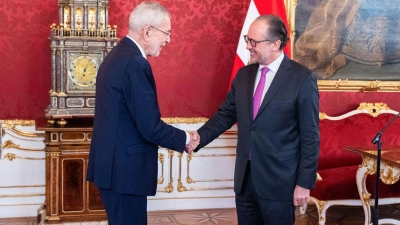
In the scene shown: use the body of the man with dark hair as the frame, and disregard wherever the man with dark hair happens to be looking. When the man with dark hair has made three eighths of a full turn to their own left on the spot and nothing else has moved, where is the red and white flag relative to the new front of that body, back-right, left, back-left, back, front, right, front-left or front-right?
left

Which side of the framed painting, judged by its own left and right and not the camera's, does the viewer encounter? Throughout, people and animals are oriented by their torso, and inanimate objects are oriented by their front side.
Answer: front

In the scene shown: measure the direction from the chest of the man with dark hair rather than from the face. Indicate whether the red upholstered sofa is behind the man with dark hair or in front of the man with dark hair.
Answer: behind

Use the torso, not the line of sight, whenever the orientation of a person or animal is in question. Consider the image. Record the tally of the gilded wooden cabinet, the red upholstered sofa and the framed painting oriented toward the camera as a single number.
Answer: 3

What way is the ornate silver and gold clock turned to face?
toward the camera

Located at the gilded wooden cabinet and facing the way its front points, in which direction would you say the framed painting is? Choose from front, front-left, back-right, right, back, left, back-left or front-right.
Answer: left

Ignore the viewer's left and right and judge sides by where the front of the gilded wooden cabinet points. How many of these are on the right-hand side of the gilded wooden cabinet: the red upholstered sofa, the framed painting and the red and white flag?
0

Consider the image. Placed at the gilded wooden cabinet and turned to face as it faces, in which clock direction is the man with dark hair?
The man with dark hair is roughly at 11 o'clock from the gilded wooden cabinet.

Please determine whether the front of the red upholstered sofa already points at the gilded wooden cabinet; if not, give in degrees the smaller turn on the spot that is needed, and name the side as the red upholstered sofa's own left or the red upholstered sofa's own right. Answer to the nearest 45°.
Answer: approximately 45° to the red upholstered sofa's own right

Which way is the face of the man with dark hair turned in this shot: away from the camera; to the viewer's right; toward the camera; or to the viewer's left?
to the viewer's left

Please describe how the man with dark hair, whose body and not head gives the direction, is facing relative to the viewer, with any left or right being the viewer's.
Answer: facing the viewer and to the left of the viewer

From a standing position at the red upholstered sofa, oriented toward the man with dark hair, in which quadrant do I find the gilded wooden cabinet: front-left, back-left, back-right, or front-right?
front-right

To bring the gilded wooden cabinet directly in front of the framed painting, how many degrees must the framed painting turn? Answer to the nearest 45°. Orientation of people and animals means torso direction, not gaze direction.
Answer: approximately 45° to its right

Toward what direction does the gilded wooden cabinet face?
toward the camera
